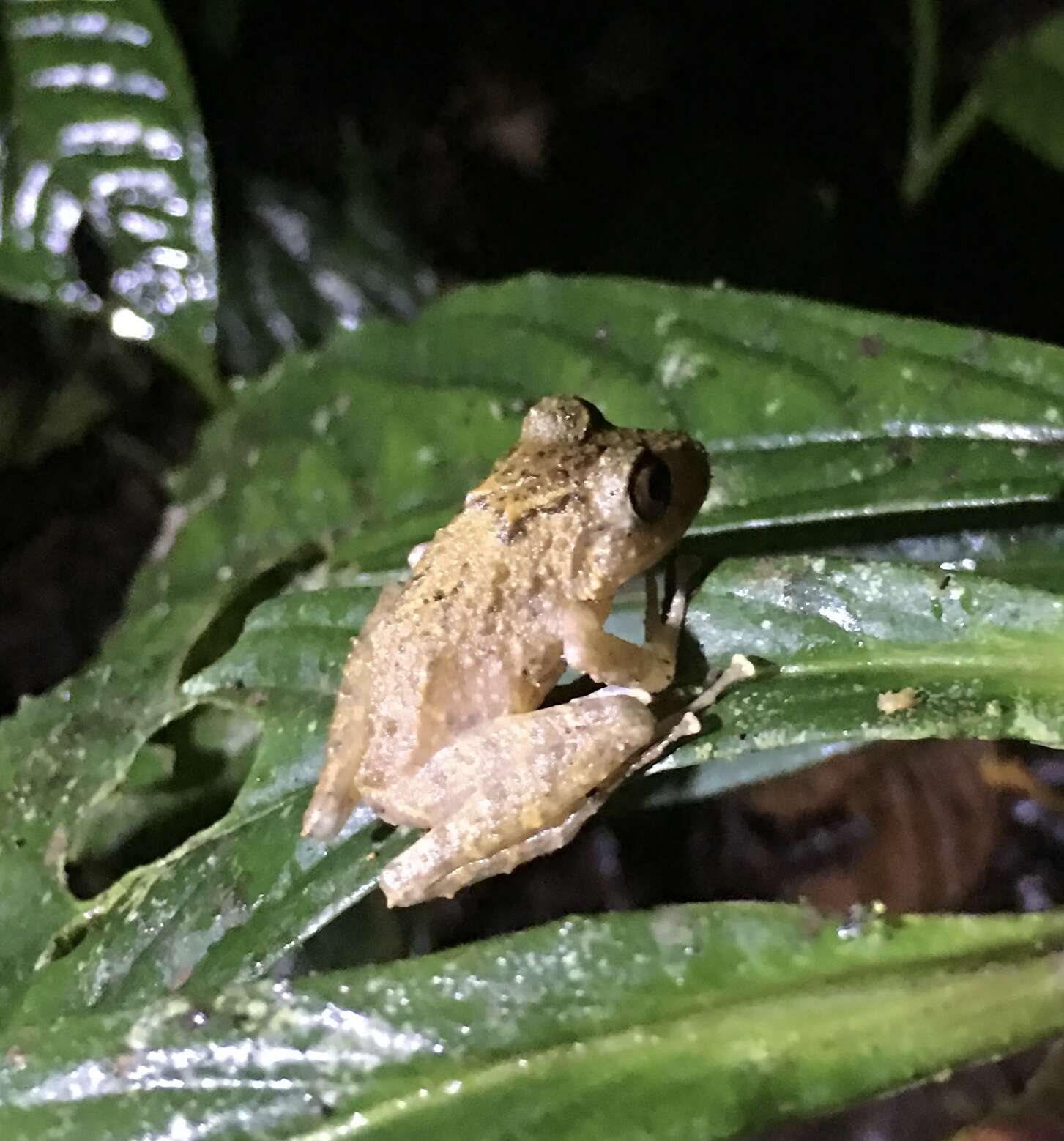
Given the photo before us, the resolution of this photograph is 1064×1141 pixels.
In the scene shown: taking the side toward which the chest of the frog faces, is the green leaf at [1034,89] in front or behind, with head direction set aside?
in front

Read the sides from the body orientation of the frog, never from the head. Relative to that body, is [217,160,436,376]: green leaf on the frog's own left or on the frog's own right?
on the frog's own left

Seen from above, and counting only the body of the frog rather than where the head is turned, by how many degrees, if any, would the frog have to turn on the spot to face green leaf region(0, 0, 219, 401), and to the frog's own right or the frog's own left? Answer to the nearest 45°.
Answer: approximately 90° to the frog's own left

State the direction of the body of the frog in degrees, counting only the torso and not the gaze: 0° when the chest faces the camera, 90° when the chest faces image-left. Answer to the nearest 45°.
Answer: approximately 225°
